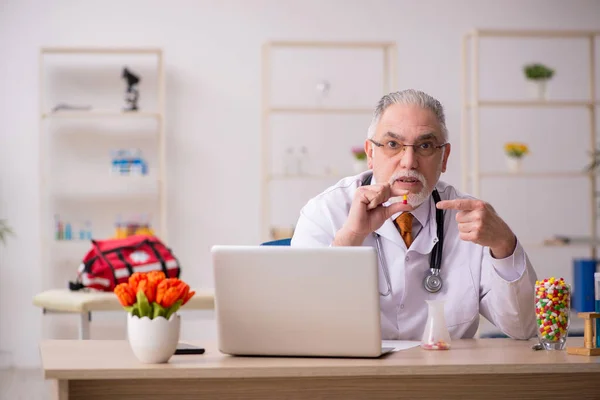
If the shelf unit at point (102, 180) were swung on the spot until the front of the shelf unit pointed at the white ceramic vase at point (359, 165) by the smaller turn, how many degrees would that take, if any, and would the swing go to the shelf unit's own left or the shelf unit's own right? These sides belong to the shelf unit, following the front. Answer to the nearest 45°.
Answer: approximately 90° to the shelf unit's own left

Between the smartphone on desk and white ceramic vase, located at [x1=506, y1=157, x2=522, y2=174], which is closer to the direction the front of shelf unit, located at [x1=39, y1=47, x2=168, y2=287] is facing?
the smartphone on desk

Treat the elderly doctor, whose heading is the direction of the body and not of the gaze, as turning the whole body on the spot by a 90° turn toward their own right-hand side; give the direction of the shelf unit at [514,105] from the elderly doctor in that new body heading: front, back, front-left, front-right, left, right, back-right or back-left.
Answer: right

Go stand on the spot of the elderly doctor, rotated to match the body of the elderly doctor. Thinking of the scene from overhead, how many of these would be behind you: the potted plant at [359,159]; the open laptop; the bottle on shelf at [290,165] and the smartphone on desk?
2

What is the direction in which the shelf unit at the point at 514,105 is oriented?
toward the camera

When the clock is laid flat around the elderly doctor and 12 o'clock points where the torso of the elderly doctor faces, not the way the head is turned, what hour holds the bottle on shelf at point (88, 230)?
The bottle on shelf is roughly at 5 o'clock from the elderly doctor.

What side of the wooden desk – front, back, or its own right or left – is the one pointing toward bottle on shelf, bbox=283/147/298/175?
front

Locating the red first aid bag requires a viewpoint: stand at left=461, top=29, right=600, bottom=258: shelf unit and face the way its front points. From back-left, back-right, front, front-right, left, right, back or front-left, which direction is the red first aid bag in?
front-right

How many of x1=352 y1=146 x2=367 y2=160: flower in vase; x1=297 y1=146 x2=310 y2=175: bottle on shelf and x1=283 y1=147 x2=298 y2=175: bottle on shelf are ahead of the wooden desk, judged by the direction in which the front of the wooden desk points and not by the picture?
3

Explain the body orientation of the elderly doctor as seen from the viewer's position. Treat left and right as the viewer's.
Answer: facing the viewer

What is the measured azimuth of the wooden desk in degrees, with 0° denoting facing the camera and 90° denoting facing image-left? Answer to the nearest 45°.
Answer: approximately 180°

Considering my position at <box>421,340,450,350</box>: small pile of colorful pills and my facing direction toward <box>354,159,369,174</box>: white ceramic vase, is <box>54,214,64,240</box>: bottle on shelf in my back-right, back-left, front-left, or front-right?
front-left

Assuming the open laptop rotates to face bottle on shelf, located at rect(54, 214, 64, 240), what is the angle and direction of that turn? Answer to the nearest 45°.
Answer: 0° — it already faces it

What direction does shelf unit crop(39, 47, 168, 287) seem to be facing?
toward the camera

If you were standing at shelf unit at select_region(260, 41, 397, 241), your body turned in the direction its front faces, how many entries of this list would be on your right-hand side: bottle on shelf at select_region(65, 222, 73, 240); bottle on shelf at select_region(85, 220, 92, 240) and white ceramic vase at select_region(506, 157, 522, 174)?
2

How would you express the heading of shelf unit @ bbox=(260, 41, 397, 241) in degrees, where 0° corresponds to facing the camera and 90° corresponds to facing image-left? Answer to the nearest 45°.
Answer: approximately 0°
